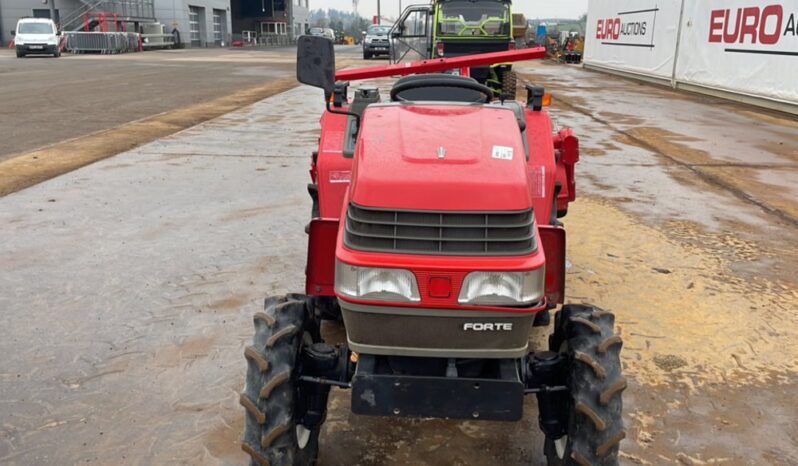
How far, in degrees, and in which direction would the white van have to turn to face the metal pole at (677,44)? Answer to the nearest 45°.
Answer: approximately 45° to its left

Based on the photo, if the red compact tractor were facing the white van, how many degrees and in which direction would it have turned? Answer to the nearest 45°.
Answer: approximately 135° to its right

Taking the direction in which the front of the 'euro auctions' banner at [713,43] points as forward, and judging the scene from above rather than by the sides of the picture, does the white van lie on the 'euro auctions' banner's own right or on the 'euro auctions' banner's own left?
on the 'euro auctions' banner's own right

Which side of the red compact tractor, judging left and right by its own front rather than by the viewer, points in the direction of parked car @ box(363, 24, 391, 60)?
back

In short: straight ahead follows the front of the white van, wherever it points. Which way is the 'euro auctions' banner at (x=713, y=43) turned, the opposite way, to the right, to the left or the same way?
to the right

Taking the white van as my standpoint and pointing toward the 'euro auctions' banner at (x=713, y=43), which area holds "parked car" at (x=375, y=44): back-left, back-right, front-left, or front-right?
front-left

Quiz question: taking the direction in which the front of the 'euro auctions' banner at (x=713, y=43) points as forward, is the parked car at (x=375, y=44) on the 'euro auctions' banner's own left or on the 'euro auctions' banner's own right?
on the 'euro auctions' banner's own right

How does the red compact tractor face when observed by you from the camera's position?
facing the viewer

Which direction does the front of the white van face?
toward the camera

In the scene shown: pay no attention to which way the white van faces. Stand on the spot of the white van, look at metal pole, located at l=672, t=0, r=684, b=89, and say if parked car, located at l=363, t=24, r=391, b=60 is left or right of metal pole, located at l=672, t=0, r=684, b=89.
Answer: left

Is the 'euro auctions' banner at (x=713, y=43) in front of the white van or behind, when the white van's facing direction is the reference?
in front

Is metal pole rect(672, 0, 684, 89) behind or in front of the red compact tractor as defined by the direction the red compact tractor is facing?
behind

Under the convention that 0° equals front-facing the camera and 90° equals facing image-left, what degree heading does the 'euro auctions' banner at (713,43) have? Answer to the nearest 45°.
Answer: approximately 45°

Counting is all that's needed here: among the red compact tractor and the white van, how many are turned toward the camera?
2

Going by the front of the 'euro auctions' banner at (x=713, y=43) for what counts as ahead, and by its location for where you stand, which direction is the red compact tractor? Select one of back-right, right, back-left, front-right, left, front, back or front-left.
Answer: front-left

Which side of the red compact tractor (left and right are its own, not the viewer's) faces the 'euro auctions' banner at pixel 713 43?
back

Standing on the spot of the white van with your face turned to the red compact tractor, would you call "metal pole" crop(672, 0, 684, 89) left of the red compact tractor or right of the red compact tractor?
left
